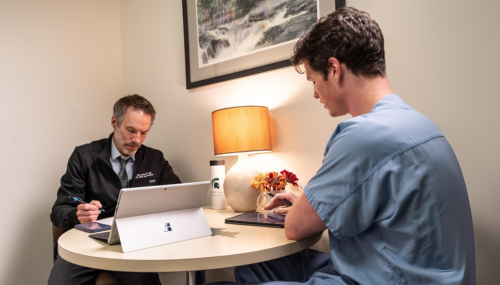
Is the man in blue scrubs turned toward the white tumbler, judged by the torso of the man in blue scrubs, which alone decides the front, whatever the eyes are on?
yes

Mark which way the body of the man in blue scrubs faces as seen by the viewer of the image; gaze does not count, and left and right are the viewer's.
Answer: facing away from the viewer and to the left of the viewer

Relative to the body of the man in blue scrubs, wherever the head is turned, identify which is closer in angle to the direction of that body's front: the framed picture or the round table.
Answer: the round table

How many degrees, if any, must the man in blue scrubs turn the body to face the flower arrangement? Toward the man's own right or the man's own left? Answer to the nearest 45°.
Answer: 0° — they already face it

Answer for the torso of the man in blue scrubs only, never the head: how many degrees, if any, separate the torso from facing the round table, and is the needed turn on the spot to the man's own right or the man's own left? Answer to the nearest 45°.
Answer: approximately 45° to the man's own left

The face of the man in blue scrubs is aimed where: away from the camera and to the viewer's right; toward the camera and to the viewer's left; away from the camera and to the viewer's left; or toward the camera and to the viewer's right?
away from the camera and to the viewer's left

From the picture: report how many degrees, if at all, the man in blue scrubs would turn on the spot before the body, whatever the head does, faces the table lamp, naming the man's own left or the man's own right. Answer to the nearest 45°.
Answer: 0° — they already face it
